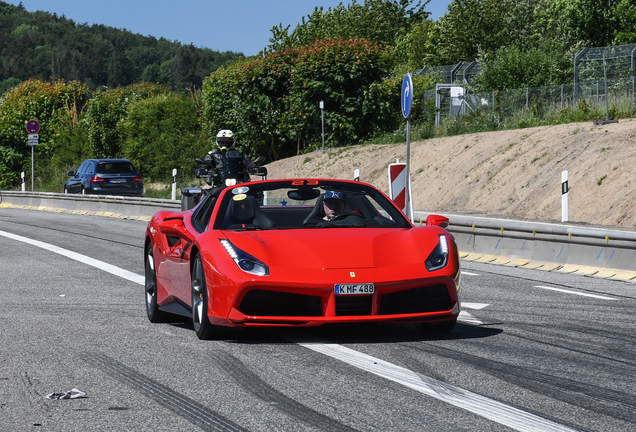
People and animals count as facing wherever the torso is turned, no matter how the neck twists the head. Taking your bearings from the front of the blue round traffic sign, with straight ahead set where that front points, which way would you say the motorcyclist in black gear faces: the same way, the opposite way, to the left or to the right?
to the left

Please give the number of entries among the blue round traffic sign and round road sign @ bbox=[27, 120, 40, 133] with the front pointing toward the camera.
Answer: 1

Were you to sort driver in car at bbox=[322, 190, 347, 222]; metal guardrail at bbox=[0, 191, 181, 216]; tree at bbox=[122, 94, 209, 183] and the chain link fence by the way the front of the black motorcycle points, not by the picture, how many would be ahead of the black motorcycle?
1

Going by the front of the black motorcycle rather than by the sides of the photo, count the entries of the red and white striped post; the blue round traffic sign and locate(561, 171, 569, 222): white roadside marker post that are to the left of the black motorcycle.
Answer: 3

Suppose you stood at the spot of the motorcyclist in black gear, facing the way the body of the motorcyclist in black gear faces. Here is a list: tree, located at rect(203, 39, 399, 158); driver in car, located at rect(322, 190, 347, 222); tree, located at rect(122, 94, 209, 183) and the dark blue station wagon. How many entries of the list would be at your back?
3

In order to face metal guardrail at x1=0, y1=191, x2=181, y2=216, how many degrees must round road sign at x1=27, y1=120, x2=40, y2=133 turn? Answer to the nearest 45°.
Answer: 0° — it already faces it

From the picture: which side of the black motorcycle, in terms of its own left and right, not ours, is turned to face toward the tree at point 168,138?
back

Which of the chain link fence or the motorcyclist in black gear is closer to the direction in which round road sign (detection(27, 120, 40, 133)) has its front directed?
the motorcyclist in black gear

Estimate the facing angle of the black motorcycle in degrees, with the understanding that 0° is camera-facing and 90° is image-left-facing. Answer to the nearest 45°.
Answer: approximately 0°

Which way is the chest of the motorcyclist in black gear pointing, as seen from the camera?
toward the camera

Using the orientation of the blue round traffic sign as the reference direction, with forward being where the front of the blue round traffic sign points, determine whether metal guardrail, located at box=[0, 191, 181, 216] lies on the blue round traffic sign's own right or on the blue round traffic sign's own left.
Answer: on the blue round traffic sign's own right

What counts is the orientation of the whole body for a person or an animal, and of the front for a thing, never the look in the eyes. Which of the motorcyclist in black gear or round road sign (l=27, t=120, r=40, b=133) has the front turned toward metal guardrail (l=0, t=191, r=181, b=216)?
the round road sign

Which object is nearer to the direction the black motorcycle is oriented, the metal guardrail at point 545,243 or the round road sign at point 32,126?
the metal guardrail
